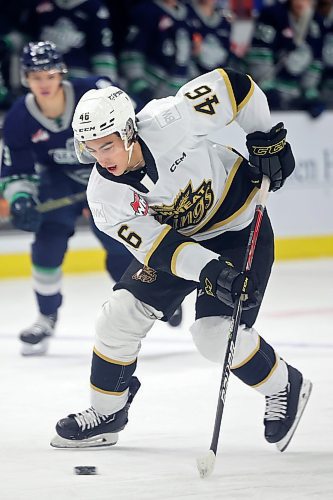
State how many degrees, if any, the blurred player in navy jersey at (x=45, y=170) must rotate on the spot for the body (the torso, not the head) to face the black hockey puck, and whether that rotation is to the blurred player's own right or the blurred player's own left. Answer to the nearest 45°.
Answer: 0° — they already face it

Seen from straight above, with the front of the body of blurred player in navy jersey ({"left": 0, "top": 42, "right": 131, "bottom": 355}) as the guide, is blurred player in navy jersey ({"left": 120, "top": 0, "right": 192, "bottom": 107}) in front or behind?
behind

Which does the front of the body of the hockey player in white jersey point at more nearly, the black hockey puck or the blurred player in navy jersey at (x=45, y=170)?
the black hockey puck

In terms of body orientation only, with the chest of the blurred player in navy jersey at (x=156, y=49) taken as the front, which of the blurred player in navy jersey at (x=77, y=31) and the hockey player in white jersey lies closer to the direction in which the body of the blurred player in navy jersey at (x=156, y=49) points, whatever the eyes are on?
the hockey player in white jersey

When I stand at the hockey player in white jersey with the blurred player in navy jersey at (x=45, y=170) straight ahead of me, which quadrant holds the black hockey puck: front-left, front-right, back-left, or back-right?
back-left

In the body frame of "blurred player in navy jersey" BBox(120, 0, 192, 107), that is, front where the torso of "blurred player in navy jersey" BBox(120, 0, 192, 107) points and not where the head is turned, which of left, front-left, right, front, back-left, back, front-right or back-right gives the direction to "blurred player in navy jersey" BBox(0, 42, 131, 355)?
front-right

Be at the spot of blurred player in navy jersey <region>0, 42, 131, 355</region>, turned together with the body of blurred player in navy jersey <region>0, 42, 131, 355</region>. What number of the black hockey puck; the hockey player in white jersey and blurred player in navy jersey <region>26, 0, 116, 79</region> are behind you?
1

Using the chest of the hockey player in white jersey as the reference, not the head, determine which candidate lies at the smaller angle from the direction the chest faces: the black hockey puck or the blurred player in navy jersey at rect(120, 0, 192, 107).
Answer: the black hockey puck

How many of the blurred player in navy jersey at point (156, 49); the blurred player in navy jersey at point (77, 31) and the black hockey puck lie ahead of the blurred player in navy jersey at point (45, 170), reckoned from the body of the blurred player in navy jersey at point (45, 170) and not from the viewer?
1

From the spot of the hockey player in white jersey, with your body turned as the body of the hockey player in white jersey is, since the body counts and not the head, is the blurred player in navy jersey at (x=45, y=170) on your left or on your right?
on your right

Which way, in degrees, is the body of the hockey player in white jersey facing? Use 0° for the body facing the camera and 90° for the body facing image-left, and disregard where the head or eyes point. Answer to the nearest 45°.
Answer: approximately 45°

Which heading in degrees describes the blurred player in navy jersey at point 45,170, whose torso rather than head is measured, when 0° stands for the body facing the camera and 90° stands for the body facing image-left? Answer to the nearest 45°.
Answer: approximately 0°

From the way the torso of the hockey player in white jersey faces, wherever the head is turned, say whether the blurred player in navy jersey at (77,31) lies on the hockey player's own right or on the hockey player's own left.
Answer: on the hockey player's own right

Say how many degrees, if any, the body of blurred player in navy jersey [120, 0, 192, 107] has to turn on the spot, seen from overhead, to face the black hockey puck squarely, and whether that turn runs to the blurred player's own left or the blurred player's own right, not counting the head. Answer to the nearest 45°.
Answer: approximately 45° to the blurred player's own right

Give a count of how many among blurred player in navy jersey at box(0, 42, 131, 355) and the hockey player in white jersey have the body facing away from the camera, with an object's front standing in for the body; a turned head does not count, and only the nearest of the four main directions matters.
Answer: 0
